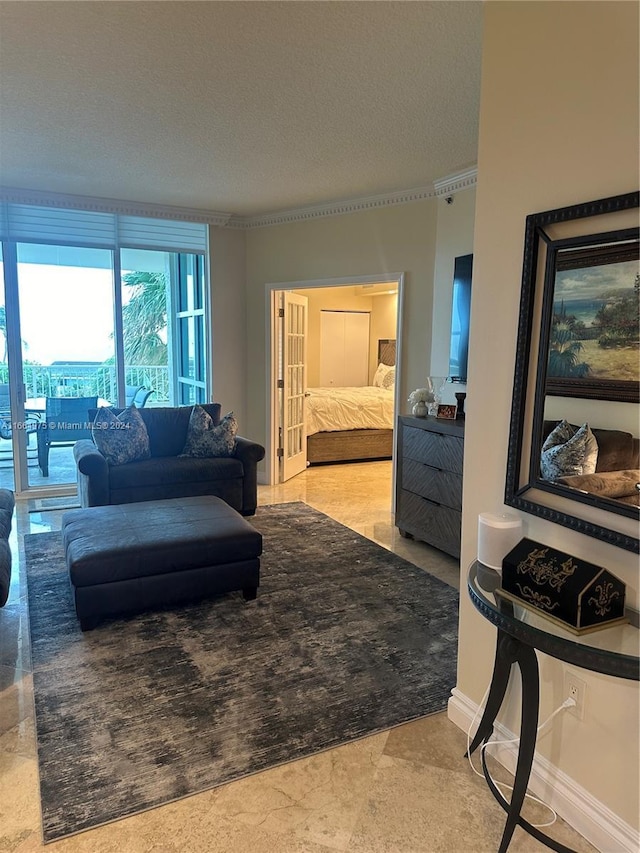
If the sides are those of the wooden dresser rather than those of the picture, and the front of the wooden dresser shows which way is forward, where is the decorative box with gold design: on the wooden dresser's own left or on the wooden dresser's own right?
on the wooden dresser's own left

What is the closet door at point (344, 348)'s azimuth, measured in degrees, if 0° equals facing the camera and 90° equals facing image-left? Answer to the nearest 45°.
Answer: approximately 0°

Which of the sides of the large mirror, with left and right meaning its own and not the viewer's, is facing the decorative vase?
right

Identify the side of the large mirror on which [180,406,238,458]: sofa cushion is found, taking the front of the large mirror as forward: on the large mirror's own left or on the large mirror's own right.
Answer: on the large mirror's own right

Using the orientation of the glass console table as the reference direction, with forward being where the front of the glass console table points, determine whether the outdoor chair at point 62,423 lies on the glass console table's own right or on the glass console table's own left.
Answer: on the glass console table's own right

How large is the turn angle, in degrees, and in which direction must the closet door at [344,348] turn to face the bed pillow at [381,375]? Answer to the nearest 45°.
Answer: approximately 45° to its left

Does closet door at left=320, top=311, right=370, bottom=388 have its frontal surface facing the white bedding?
yes

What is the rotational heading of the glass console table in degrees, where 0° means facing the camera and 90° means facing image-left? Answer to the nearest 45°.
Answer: approximately 45°

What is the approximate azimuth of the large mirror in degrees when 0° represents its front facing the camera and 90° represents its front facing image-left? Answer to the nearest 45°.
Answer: approximately 45°
